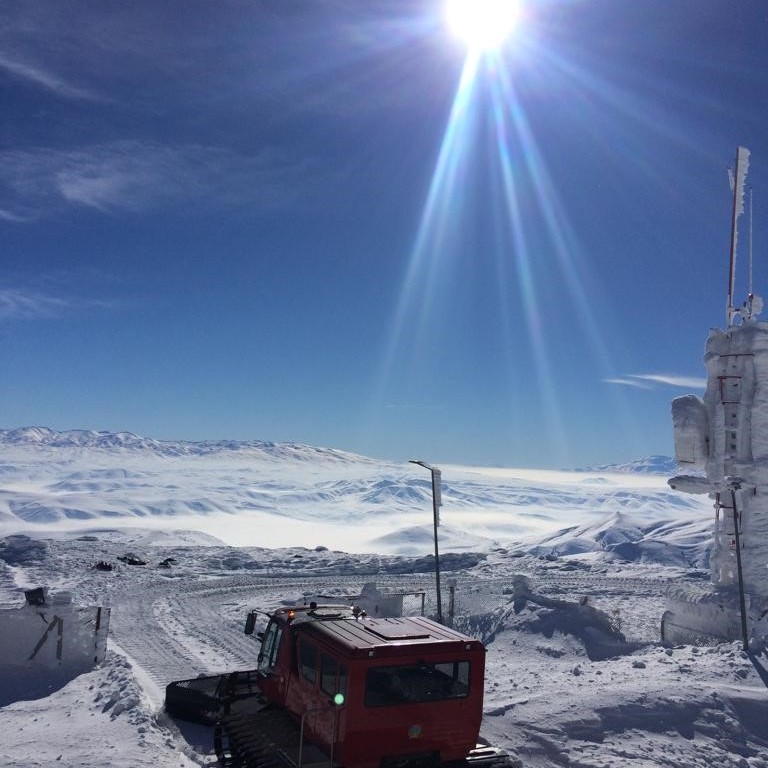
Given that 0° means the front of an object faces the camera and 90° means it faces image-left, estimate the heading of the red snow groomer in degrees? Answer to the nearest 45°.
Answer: approximately 135°

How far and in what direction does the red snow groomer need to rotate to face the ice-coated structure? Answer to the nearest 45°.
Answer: approximately 90° to its right

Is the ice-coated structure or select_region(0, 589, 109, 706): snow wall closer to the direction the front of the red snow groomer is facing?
the snow wall

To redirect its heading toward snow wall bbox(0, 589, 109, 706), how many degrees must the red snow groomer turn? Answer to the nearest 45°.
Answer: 0° — it already faces it

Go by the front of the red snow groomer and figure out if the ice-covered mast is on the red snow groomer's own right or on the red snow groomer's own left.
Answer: on the red snow groomer's own right
